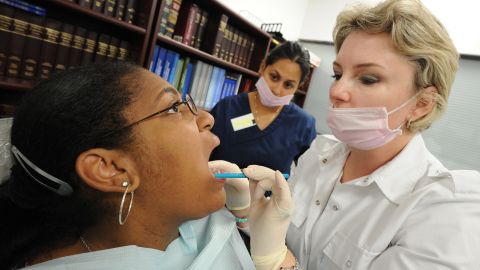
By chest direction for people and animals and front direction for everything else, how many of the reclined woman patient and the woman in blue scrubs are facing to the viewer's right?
1

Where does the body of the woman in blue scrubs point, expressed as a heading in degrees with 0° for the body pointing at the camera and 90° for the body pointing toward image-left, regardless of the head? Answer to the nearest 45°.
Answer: approximately 0°

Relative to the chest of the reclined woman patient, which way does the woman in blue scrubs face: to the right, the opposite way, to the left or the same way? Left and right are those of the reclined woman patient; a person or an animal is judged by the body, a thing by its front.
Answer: to the right

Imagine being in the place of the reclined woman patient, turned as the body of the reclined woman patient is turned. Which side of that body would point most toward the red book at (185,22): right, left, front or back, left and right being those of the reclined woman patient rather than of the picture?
left

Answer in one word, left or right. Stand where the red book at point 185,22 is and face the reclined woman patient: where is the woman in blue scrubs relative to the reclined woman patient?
left

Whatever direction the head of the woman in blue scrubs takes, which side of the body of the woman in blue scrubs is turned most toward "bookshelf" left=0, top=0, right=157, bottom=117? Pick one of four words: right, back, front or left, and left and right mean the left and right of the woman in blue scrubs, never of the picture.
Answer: right

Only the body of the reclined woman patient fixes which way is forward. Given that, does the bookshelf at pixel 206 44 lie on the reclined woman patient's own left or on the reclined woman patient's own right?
on the reclined woman patient's own left

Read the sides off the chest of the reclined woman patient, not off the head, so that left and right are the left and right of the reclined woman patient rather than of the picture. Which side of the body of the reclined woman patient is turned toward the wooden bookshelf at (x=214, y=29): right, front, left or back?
left

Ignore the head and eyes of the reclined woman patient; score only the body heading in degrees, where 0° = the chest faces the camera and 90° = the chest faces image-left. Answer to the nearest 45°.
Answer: approximately 270°

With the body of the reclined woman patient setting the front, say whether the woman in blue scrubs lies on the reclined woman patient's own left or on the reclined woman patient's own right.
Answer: on the reclined woman patient's own left

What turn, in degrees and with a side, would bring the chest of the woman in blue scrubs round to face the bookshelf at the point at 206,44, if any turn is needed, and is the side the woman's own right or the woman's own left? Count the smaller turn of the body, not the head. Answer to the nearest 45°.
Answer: approximately 135° to the woman's own right
